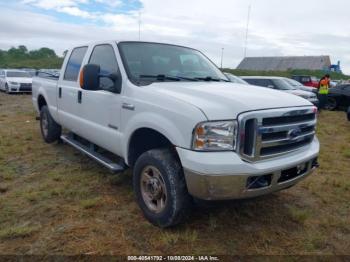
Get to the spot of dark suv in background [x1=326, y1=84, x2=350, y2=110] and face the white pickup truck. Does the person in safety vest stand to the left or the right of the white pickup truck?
right

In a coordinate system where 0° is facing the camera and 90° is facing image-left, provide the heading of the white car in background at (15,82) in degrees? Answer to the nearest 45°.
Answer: approximately 315°

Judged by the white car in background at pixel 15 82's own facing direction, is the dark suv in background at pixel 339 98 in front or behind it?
in front

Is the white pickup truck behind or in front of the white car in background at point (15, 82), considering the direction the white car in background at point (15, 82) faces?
in front

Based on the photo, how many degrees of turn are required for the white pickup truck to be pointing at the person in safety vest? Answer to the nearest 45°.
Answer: approximately 90° to its left

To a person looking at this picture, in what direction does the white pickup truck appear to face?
facing the viewer and to the right of the viewer

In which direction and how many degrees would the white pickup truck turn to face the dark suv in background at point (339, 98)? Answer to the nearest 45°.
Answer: approximately 90° to its left

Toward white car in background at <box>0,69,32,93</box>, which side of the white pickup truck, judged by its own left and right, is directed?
back

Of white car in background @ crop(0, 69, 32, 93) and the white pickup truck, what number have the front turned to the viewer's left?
0

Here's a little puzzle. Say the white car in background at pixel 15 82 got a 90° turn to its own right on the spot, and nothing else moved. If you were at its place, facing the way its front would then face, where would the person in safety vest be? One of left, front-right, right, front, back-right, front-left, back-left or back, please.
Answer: left

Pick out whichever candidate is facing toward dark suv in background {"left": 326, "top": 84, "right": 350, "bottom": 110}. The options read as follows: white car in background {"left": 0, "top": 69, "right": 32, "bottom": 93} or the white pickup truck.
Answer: the white car in background
